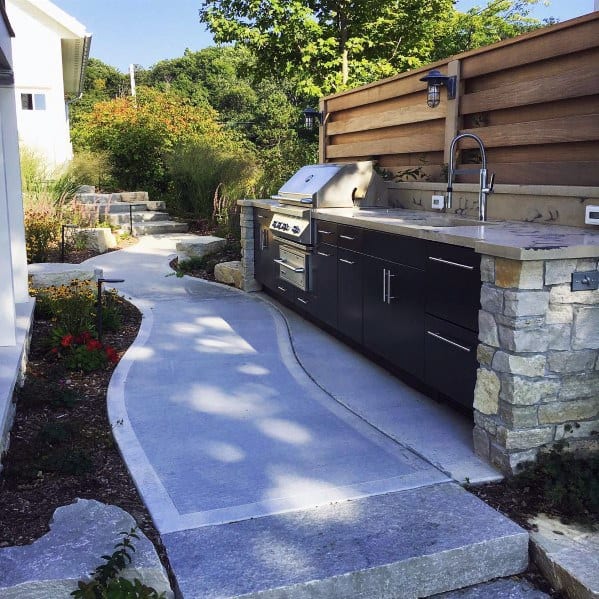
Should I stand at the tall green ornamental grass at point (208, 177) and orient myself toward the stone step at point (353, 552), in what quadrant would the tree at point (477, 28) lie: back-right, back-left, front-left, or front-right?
back-left

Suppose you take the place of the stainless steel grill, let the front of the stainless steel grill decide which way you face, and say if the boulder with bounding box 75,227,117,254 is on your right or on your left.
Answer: on your right

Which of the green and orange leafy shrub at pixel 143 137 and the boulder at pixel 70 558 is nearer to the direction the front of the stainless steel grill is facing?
the boulder

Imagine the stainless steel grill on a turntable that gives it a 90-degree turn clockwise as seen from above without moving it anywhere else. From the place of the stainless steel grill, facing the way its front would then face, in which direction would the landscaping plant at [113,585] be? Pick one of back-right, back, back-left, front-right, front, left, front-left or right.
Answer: back-left

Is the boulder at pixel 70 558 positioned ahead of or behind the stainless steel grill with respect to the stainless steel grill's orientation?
ahead

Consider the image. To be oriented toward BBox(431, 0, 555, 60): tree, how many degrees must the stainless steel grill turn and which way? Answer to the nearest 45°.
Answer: approximately 135° to its right

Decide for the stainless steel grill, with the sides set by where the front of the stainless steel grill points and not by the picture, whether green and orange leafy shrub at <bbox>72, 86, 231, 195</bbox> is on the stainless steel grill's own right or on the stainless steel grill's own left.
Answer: on the stainless steel grill's own right

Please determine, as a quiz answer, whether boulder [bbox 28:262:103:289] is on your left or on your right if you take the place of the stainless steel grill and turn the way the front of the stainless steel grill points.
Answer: on your right

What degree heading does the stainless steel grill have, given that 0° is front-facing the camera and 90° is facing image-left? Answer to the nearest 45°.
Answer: approximately 45°

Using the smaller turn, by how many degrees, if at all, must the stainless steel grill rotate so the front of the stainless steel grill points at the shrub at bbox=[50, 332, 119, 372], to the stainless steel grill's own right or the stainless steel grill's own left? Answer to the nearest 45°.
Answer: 0° — it already faces it
